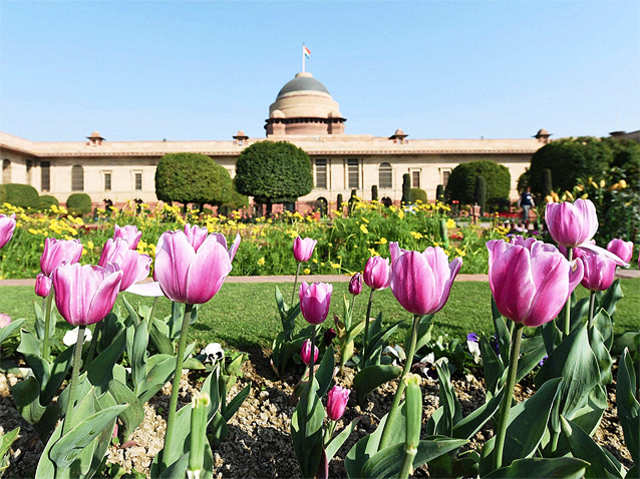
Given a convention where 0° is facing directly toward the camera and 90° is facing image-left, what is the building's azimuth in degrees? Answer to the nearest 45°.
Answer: approximately 0°

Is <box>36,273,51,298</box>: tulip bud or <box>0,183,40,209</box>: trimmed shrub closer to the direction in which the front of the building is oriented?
the tulip bud

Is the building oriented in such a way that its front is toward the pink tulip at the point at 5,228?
yes

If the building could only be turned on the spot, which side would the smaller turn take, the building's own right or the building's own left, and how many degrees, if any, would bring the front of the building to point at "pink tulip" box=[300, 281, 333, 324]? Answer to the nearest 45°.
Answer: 0° — it already faces it

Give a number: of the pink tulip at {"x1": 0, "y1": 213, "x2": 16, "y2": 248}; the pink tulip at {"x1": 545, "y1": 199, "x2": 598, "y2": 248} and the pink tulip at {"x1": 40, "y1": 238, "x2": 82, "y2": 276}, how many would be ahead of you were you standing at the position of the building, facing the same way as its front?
3

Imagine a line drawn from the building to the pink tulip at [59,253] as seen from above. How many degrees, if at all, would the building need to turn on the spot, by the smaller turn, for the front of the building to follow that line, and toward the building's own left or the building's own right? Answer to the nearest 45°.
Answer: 0° — it already faces it

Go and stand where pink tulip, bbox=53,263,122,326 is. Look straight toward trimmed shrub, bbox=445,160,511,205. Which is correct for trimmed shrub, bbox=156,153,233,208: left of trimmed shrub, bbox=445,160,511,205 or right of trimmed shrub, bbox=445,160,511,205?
left

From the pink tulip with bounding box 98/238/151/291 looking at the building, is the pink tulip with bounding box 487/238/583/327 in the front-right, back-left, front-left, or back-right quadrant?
back-right
